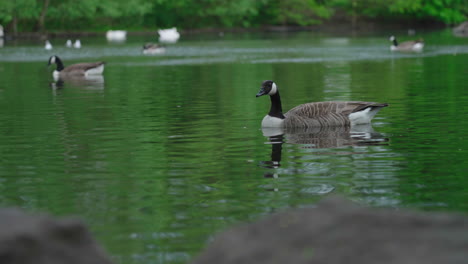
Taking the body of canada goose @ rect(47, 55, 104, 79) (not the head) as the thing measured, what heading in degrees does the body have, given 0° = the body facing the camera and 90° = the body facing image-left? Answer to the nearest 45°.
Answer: approximately 90°

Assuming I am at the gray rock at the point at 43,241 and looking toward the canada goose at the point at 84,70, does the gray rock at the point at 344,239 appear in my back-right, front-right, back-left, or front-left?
back-right

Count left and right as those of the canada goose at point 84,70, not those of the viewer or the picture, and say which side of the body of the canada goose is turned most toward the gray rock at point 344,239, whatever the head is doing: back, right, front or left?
left

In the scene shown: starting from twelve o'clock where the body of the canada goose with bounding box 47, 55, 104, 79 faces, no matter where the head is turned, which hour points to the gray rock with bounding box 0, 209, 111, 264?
The gray rock is roughly at 9 o'clock from the canada goose.

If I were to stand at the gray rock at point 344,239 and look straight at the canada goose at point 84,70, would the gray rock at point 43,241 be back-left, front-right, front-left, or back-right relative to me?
front-left

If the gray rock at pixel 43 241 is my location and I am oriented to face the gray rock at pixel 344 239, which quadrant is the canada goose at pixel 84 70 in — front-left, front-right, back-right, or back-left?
back-left
